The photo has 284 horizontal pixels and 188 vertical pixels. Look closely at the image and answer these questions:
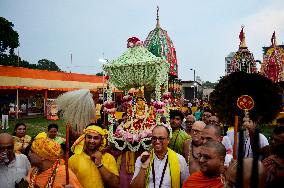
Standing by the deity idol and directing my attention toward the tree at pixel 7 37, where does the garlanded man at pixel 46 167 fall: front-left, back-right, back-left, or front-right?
back-left

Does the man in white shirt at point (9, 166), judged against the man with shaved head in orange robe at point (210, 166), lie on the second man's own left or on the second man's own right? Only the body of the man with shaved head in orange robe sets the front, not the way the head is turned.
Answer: on the second man's own right

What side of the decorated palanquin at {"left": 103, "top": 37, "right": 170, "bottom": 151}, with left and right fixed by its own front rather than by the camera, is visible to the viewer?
front

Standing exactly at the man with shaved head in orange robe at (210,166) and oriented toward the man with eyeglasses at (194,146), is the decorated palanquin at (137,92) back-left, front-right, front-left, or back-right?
front-left

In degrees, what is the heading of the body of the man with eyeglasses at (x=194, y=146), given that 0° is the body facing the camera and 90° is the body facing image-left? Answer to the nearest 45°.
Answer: approximately 45°

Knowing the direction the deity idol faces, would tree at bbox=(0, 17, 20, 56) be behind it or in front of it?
behind

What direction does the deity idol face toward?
toward the camera

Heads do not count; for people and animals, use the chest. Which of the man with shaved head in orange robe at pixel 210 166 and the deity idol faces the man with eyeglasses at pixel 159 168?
the deity idol

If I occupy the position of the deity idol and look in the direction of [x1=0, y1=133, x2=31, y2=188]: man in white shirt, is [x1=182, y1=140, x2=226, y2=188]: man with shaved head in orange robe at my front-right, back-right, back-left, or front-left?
front-left

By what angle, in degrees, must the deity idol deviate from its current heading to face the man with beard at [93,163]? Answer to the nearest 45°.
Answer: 0° — it already faces them

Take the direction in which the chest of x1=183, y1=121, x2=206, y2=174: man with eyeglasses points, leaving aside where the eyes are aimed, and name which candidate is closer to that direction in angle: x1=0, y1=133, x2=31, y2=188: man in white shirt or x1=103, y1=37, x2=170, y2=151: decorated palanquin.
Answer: the man in white shirt

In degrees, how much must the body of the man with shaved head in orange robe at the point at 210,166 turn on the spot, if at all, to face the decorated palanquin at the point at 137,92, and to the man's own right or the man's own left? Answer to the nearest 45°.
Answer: approximately 90° to the man's own right

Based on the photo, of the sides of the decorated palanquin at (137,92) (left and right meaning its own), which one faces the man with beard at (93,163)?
front

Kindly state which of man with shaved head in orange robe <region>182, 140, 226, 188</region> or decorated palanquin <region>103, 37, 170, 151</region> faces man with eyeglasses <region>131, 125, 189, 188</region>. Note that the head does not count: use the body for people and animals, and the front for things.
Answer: the decorated palanquin

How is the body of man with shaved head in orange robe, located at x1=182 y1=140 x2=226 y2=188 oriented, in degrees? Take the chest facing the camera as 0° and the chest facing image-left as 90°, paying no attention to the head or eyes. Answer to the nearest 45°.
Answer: approximately 45°
